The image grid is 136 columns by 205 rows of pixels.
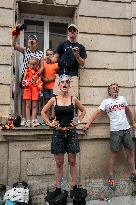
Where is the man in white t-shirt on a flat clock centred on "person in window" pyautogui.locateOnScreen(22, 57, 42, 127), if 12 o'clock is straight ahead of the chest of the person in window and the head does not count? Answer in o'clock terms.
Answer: The man in white t-shirt is roughly at 9 o'clock from the person in window.

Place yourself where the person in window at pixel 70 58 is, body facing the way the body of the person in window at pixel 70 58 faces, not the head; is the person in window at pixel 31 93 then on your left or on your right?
on your right

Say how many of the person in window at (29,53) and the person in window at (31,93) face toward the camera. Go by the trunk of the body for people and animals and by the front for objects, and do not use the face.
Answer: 2

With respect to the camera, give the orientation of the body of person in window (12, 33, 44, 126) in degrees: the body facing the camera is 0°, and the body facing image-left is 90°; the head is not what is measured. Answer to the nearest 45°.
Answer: approximately 0°

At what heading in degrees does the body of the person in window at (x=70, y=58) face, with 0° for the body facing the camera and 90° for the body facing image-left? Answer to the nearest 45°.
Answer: approximately 0°
